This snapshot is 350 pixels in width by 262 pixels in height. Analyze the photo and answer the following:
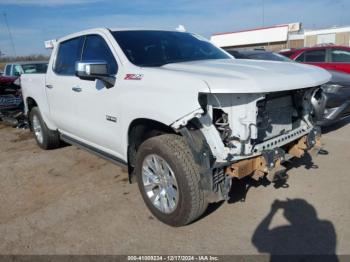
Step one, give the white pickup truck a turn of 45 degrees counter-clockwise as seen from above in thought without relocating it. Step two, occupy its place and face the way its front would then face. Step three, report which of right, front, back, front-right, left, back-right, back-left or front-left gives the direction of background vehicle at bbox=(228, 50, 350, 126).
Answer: front-left

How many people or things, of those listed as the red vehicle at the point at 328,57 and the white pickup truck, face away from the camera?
0

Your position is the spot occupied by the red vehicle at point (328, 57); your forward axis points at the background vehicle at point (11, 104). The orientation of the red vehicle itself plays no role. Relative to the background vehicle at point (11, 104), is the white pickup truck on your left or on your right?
left

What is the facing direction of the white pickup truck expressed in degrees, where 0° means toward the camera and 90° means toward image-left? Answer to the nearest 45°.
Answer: approximately 315°

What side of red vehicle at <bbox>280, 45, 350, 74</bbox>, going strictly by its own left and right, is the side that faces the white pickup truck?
left

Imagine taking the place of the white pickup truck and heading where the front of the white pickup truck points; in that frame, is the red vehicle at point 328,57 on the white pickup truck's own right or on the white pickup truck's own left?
on the white pickup truck's own left

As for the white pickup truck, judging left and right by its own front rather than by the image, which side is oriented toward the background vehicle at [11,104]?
back

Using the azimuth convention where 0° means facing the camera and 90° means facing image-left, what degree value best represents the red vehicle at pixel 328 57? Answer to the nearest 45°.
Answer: approximately 270°
